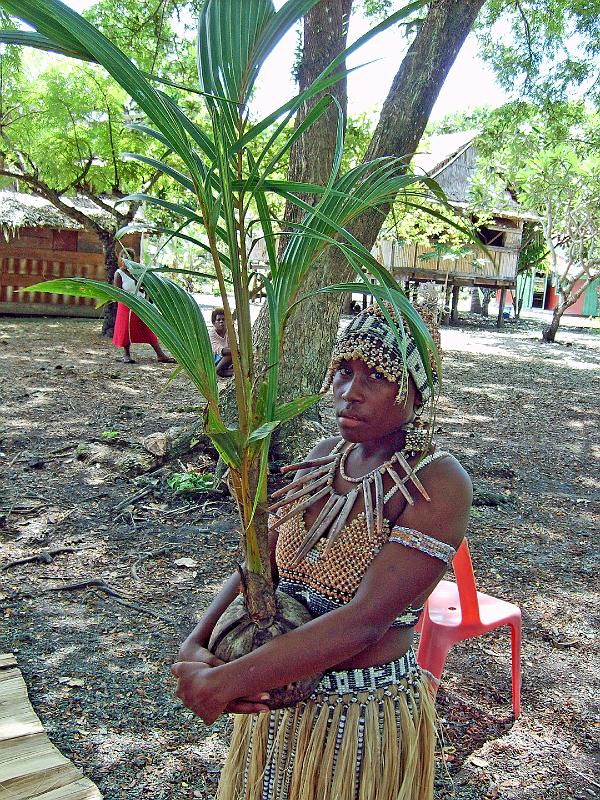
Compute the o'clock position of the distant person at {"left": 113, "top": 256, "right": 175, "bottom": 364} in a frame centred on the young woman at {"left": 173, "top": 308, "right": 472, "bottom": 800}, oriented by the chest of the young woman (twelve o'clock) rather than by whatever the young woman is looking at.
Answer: The distant person is roughly at 4 o'clock from the young woman.

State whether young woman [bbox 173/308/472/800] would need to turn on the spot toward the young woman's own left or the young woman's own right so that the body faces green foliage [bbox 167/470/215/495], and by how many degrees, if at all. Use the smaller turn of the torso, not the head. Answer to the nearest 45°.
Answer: approximately 135° to the young woman's own right

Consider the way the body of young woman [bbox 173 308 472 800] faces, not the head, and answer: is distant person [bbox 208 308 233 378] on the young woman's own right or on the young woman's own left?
on the young woman's own right

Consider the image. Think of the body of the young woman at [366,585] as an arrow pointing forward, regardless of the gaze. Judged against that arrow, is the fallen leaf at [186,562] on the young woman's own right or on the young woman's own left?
on the young woman's own right

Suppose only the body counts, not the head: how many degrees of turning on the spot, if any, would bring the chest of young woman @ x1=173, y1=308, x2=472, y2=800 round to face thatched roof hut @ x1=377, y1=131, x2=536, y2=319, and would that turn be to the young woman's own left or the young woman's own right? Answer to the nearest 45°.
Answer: approximately 135° to the young woman's own right

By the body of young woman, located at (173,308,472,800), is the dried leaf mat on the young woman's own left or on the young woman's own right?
on the young woman's own right
